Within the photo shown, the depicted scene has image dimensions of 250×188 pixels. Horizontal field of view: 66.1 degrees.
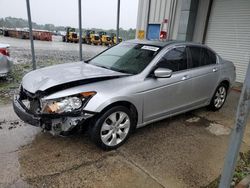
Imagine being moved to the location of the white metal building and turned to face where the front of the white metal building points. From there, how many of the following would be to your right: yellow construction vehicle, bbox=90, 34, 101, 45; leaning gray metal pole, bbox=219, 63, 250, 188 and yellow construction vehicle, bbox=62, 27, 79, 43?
2

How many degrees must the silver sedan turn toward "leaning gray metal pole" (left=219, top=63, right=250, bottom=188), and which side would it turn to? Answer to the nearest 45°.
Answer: approximately 90° to its left

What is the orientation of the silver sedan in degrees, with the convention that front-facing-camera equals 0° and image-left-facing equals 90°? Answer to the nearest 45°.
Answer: approximately 45°

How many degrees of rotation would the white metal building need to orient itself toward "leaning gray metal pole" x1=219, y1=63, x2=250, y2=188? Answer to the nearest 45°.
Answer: approximately 45° to its left

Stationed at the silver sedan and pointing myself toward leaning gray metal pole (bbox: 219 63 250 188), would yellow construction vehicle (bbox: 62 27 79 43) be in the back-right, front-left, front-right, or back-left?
back-left

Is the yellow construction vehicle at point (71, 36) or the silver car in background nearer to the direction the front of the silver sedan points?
the silver car in background

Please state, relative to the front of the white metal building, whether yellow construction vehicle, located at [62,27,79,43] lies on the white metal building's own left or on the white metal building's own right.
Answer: on the white metal building's own right

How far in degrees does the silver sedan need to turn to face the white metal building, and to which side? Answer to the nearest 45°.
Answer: approximately 180°

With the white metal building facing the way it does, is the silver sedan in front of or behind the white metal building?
in front

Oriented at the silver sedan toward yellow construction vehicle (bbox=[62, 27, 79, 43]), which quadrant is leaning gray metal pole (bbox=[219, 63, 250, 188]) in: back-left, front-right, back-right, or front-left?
back-right

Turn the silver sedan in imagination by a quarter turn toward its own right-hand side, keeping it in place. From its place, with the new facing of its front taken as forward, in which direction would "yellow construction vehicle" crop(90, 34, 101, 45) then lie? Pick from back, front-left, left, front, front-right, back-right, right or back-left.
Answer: front-right
